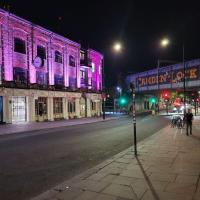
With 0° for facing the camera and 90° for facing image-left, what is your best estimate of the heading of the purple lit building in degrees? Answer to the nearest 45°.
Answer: approximately 315°

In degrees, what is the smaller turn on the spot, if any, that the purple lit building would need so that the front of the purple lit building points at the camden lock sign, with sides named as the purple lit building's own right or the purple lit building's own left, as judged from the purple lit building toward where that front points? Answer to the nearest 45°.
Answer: approximately 45° to the purple lit building's own left

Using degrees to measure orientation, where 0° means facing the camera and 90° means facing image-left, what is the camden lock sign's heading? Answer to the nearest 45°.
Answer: approximately 45°

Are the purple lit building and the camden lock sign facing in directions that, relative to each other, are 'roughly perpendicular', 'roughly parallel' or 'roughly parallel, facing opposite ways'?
roughly perpendicular

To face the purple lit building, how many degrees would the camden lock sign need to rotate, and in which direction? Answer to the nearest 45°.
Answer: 0° — it already faces it
